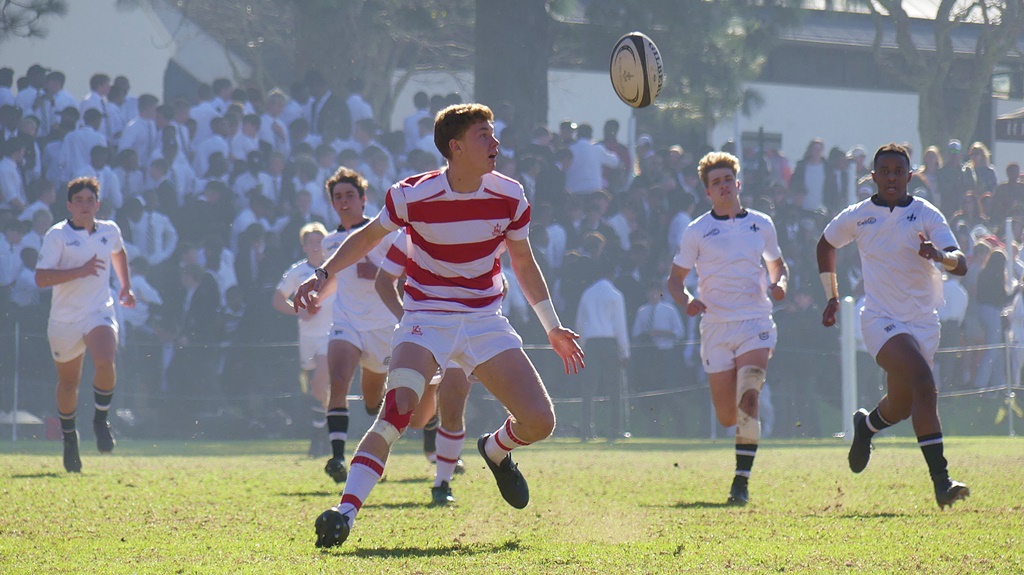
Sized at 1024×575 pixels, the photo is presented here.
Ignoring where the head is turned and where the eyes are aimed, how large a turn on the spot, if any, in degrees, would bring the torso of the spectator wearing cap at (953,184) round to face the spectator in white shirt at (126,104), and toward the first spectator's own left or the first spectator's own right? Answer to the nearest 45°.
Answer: approximately 45° to the first spectator's own right

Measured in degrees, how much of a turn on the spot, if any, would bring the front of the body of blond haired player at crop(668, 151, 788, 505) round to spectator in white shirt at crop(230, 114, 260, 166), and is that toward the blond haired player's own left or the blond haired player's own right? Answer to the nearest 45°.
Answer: approximately 135° to the blond haired player's own right

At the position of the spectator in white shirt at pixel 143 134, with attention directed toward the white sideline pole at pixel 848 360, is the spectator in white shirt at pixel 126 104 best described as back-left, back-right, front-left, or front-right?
back-left

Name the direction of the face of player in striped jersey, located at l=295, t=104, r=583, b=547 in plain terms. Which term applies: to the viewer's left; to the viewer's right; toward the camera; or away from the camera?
to the viewer's right

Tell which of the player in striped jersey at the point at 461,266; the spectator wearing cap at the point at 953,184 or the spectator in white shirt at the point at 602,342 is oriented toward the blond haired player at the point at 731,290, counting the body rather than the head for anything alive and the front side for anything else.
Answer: the spectator wearing cap

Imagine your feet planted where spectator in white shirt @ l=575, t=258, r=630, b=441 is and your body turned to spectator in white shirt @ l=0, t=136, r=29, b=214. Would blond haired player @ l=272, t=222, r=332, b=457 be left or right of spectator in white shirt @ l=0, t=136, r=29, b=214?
left

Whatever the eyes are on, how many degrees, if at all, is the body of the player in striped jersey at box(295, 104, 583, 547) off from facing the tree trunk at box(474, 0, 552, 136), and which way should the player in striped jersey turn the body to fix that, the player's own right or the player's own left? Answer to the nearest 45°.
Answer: approximately 180°

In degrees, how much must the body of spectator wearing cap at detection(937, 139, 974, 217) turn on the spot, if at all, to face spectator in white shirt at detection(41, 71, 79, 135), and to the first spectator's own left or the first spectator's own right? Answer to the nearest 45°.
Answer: approximately 45° to the first spectator's own right

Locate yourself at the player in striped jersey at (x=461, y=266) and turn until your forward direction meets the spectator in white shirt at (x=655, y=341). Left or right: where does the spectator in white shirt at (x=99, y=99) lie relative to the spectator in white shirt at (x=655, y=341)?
left

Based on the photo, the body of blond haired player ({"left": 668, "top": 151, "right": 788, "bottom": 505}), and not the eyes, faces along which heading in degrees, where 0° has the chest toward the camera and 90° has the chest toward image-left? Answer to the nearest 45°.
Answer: approximately 0°
